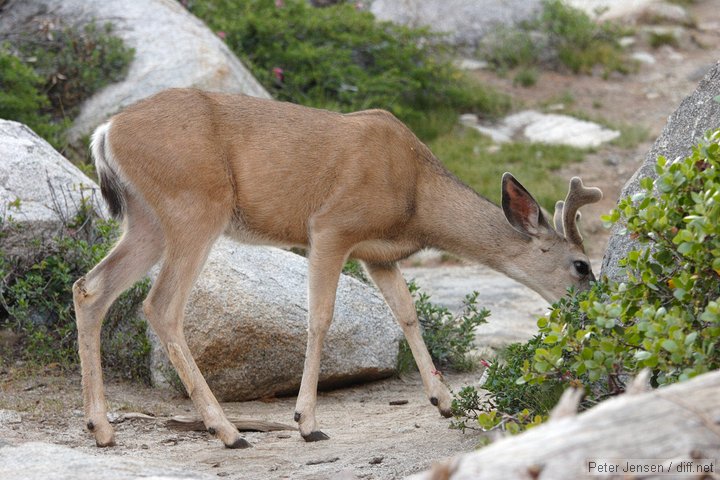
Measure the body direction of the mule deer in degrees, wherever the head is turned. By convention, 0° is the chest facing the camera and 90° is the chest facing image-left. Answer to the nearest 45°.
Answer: approximately 270°

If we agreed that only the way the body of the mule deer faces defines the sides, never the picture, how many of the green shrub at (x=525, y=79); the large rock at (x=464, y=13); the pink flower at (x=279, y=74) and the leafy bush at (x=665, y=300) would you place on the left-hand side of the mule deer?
3

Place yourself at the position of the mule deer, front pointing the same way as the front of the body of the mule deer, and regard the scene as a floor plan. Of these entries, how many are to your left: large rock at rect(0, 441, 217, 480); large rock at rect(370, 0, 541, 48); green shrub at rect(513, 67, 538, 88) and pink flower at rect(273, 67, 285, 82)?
3

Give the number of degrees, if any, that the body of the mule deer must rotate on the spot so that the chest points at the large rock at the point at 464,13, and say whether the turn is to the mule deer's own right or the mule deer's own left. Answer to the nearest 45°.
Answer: approximately 90° to the mule deer's own left

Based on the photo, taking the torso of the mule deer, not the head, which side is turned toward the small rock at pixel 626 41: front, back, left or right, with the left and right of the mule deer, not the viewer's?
left

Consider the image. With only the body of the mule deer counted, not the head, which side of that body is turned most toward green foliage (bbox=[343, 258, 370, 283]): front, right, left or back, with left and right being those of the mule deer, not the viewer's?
left

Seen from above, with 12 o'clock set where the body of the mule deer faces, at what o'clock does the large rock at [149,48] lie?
The large rock is roughly at 8 o'clock from the mule deer.

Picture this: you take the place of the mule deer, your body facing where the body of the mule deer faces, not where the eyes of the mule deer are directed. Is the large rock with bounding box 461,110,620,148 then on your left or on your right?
on your left

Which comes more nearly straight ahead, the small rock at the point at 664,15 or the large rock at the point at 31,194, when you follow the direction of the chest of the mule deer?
the small rock

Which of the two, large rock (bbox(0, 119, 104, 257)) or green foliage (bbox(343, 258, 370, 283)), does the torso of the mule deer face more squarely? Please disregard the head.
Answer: the green foliage
